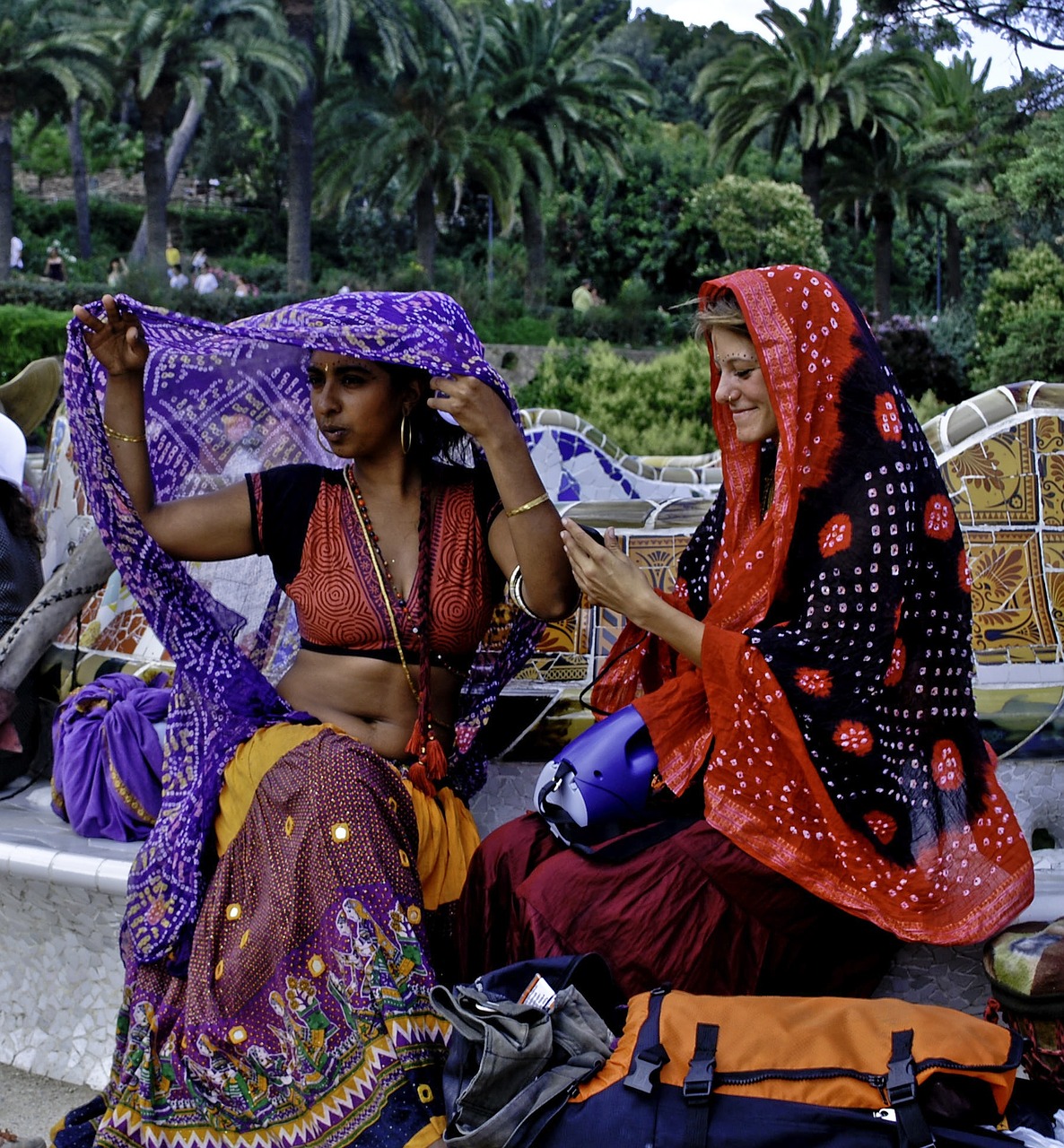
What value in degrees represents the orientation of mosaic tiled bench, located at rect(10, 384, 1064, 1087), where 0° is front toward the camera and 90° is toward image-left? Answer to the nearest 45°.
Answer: approximately 0°

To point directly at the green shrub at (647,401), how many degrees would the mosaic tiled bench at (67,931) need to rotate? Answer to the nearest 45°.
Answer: approximately 180°

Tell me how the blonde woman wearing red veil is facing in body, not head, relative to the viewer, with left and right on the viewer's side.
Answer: facing to the left of the viewer

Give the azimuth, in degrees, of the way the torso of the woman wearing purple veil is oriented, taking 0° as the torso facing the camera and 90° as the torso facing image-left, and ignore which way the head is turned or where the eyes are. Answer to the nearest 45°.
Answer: approximately 0°

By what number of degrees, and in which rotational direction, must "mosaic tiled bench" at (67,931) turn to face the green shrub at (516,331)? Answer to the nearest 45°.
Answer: approximately 180°

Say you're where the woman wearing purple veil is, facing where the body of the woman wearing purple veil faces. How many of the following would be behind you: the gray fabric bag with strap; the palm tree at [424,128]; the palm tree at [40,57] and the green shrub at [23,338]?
3

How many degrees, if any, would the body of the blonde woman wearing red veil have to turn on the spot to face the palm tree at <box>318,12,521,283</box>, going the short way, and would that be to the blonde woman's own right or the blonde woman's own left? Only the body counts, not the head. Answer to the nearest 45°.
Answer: approximately 90° to the blonde woman's own right
